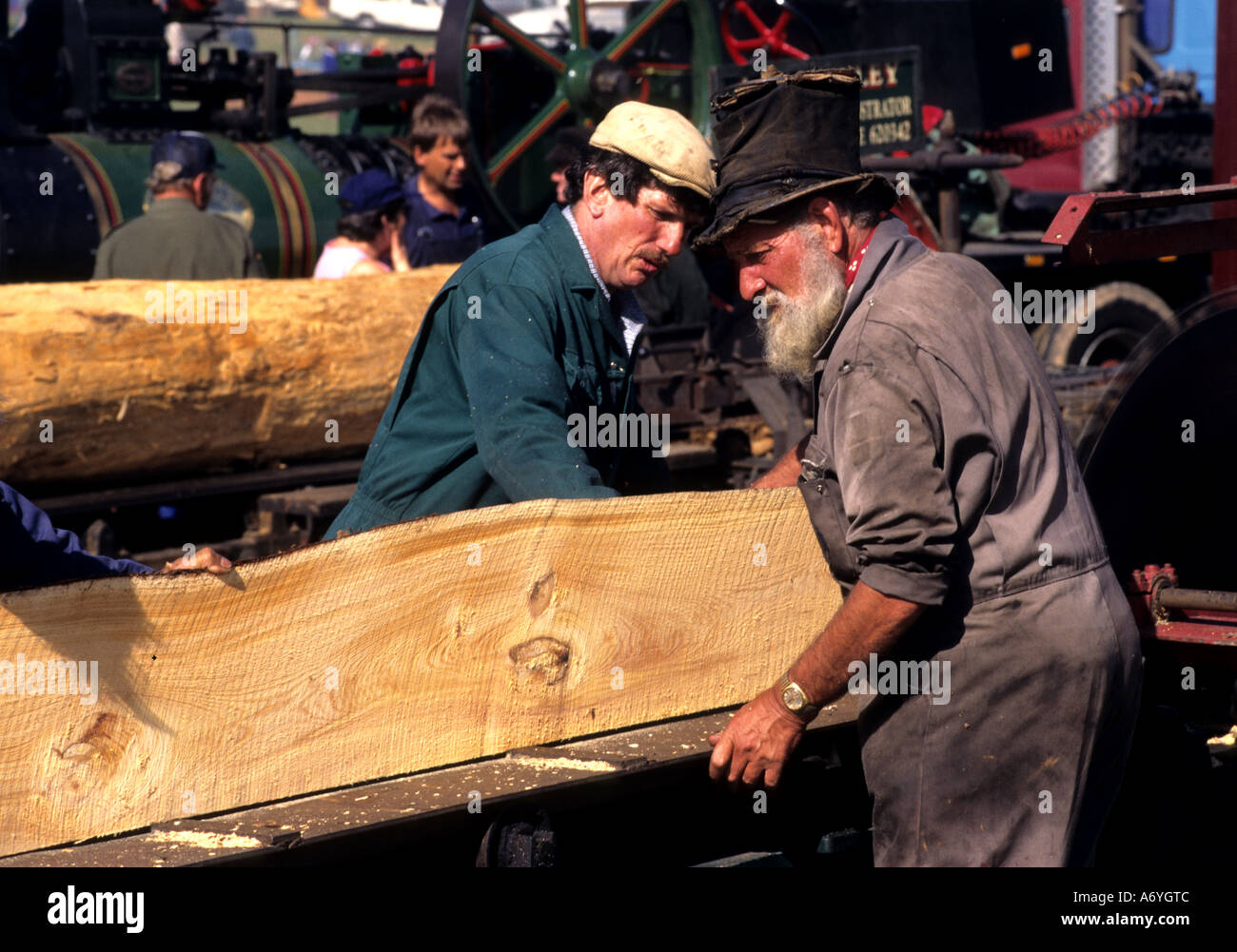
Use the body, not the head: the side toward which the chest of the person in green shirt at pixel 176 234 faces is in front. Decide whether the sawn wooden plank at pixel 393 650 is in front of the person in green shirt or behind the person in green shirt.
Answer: behind

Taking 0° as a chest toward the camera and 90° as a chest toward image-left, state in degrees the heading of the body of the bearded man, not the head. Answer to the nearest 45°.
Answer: approximately 90°

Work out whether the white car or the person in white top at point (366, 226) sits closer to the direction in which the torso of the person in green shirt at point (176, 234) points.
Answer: the white car

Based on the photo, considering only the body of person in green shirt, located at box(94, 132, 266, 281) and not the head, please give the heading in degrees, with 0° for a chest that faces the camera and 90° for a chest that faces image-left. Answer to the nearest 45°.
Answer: approximately 180°

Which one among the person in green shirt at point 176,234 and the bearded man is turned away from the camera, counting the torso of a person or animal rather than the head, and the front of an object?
the person in green shirt

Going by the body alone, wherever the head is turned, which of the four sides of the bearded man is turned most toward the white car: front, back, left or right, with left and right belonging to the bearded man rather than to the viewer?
right

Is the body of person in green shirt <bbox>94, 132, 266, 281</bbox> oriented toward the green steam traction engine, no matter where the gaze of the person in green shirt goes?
yes

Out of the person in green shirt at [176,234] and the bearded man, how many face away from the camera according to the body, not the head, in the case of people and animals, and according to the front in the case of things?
1

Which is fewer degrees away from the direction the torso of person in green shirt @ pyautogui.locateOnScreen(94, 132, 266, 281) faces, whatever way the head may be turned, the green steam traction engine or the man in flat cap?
the green steam traction engine
